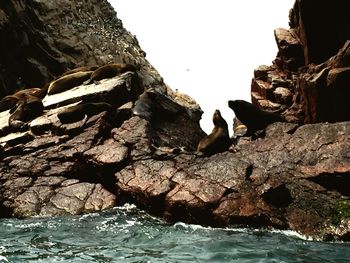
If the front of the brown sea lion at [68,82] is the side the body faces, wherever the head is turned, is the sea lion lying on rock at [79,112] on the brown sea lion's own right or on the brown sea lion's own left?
on the brown sea lion's own right

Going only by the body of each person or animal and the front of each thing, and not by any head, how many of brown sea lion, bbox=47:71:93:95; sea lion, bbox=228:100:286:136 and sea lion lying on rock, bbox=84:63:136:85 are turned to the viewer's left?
1

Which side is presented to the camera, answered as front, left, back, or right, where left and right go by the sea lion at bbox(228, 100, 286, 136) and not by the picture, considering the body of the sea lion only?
left

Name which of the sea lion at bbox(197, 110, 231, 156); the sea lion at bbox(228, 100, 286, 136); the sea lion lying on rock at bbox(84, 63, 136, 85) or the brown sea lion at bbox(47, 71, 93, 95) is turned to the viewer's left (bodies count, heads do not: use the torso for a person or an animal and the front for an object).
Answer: the sea lion at bbox(228, 100, 286, 136)

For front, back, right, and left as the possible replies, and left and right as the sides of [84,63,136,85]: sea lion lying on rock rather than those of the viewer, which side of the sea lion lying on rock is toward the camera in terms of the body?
right

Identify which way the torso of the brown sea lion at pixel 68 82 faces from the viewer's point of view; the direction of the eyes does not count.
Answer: to the viewer's right

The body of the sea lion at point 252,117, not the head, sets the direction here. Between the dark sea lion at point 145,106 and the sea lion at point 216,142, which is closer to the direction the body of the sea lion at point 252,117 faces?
the dark sea lion

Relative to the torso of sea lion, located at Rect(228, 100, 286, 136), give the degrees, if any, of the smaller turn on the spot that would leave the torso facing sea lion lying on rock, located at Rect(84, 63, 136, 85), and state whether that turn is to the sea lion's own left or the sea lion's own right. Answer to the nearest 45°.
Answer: approximately 45° to the sea lion's own right
